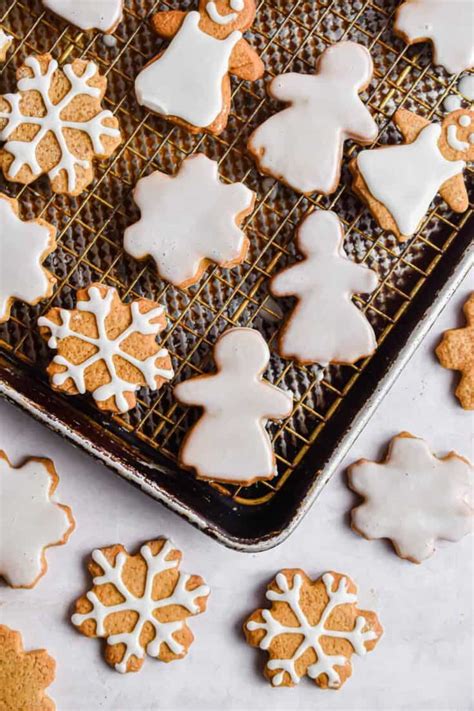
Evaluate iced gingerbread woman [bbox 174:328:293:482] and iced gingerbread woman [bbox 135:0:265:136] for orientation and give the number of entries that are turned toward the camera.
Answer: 2

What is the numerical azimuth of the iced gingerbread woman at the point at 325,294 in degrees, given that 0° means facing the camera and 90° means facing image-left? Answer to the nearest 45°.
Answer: approximately 0°

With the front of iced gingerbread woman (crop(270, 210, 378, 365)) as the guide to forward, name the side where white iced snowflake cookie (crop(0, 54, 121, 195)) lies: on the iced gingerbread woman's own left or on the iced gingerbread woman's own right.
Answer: on the iced gingerbread woman's own right
